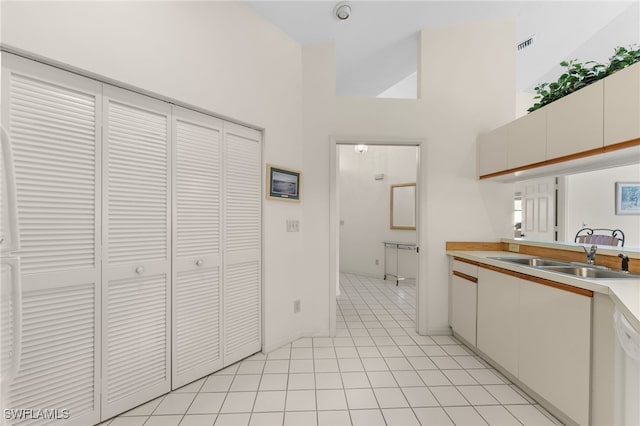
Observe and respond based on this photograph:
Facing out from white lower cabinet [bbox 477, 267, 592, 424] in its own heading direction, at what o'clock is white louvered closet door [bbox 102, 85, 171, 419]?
The white louvered closet door is roughly at 12 o'clock from the white lower cabinet.

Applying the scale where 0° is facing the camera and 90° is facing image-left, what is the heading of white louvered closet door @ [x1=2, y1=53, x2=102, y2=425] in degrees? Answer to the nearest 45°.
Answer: approximately 315°

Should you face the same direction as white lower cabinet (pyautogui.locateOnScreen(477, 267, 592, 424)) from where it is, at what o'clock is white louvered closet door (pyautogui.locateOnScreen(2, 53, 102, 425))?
The white louvered closet door is roughly at 12 o'clock from the white lower cabinet.

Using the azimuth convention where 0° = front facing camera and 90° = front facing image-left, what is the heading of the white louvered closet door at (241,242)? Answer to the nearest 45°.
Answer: approximately 315°

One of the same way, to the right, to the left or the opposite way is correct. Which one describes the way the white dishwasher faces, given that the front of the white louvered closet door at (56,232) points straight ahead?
the opposite way

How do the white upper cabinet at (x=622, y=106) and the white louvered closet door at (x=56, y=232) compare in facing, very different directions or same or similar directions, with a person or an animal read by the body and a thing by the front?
very different directions

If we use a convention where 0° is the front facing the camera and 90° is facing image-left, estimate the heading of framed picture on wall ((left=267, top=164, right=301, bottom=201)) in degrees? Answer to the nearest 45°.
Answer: approximately 315°

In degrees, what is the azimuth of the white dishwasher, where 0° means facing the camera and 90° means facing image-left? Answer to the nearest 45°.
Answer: approximately 45°
